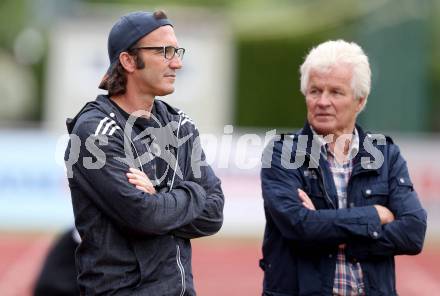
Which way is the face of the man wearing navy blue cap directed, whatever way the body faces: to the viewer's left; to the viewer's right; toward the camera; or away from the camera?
to the viewer's right

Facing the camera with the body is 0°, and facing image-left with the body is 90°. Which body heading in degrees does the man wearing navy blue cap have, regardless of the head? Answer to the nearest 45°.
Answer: approximately 315°
